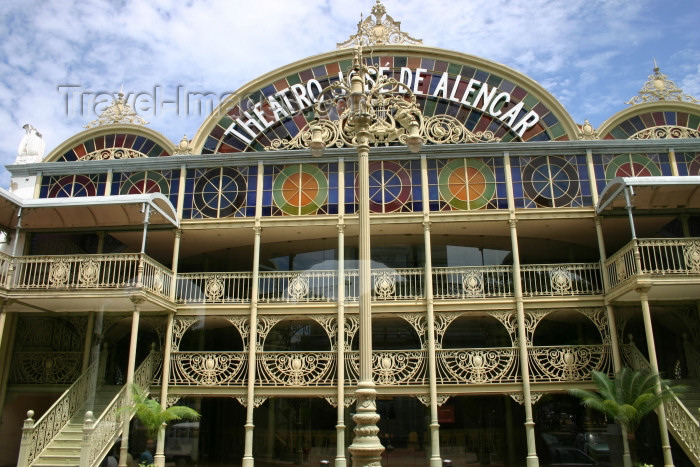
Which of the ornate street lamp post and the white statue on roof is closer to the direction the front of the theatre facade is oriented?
the ornate street lamp post

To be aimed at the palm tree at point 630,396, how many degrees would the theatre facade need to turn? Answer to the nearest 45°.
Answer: approximately 45° to its left

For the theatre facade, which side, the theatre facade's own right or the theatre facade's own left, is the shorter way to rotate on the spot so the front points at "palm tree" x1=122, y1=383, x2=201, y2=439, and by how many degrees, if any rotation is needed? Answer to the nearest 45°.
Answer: approximately 90° to the theatre facade's own right

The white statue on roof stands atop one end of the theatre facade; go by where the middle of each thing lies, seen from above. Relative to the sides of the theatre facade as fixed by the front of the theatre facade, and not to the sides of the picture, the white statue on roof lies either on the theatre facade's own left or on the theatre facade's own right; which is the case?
on the theatre facade's own right

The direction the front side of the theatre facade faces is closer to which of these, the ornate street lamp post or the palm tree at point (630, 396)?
the ornate street lamp post

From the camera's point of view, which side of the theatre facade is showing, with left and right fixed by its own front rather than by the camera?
front

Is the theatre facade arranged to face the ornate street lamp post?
yes
